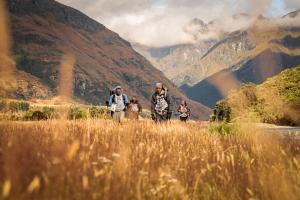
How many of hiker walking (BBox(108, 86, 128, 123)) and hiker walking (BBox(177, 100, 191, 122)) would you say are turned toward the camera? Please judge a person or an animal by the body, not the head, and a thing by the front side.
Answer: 2

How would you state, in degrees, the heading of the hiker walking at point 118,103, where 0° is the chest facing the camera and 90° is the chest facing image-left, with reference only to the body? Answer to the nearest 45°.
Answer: approximately 0°
